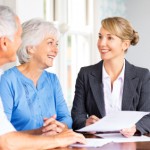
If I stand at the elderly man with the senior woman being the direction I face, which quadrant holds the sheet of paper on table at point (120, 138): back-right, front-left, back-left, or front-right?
front-right

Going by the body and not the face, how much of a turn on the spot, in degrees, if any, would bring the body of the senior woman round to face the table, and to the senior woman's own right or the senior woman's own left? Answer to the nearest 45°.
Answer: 0° — they already face it

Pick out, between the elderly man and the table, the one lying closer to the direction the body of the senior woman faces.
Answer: the table

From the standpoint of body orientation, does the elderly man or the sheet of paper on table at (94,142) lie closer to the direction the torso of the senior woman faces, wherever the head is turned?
the sheet of paper on table

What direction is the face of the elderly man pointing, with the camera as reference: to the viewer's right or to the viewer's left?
to the viewer's right

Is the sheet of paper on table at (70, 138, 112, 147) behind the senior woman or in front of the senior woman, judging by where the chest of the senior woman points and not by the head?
in front

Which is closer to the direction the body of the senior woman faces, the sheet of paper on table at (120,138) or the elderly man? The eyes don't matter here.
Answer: the sheet of paper on table

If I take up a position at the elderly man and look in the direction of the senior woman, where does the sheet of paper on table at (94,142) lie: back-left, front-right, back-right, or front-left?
front-right

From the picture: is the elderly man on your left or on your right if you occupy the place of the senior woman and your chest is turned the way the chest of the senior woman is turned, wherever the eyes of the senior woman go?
on your right

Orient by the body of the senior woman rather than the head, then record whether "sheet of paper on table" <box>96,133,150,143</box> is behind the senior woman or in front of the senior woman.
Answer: in front

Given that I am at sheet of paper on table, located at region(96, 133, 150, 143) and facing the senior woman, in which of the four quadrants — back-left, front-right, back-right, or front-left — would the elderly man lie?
front-left

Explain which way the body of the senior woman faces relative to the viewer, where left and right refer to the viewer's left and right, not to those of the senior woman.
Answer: facing the viewer and to the right of the viewer

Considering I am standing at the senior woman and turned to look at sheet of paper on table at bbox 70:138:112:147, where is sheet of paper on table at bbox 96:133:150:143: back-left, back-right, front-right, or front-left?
front-left
